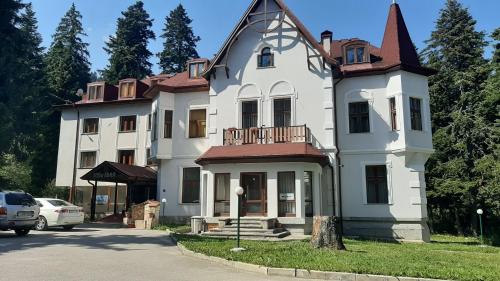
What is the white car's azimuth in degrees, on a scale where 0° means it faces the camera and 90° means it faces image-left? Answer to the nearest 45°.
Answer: approximately 135°

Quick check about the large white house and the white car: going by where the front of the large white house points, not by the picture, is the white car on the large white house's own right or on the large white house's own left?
on the large white house's own right

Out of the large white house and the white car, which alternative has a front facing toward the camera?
the large white house

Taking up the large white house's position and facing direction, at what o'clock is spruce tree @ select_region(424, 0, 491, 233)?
The spruce tree is roughly at 8 o'clock from the large white house.

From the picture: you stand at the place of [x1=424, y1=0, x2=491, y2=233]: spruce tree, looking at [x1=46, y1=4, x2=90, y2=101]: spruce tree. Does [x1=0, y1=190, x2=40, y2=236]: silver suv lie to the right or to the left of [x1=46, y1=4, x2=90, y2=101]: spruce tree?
left

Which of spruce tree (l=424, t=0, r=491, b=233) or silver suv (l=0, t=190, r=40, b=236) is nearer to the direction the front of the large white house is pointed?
the silver suv

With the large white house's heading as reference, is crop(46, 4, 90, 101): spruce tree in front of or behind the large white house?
behind

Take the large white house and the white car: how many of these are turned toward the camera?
1

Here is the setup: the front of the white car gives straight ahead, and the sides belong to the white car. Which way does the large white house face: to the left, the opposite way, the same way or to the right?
to the left

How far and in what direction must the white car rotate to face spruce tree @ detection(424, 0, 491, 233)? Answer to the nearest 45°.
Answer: approximately 135° to its right

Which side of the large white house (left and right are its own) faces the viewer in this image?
front

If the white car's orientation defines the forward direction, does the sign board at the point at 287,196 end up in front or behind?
behind
